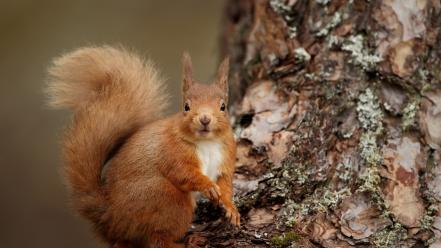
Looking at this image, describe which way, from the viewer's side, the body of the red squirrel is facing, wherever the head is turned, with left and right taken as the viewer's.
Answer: facing the viewer and to the right of the viewer
